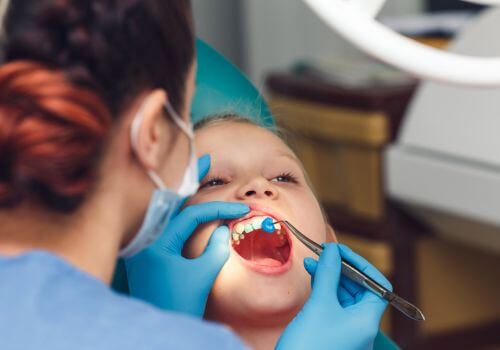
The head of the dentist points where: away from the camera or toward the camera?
away from the camera

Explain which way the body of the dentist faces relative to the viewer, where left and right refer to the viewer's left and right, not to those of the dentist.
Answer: facing away from the viewer and to the right of the viewer

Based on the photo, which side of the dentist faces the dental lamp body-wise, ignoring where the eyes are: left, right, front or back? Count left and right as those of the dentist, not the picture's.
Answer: front

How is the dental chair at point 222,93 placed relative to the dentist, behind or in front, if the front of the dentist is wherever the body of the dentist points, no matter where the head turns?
in front

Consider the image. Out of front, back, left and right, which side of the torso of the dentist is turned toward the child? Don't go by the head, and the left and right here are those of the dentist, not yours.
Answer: front
